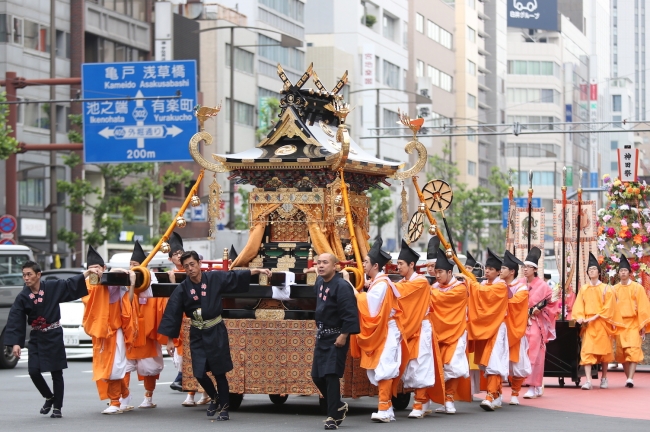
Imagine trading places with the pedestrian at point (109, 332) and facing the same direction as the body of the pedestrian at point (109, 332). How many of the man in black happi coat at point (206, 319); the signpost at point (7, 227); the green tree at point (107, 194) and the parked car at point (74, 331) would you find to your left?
1

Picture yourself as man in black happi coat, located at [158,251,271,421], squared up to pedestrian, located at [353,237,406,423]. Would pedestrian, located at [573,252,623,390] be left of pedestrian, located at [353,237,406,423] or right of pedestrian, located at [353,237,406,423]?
left

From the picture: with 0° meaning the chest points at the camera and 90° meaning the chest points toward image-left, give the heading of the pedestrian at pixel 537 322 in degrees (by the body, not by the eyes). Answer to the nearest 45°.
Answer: approximately 45°

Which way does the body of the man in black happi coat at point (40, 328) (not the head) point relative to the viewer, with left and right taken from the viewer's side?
facing the viewer and to the left of the viewer

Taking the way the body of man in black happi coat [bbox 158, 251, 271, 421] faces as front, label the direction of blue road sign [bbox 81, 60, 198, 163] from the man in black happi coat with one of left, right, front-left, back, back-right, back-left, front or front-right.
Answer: back-right

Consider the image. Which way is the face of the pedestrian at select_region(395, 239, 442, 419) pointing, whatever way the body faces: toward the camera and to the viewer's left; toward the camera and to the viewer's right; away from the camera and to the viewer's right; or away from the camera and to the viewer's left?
toward the camera and to the viewer's left

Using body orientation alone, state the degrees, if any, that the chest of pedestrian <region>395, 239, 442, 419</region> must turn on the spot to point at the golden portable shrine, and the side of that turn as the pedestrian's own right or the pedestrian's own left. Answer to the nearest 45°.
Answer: approximately 90° to the pedestrian's own right

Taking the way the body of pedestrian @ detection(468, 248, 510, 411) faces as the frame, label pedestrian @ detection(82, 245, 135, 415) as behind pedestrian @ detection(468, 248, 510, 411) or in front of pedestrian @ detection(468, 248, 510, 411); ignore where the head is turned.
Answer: in front

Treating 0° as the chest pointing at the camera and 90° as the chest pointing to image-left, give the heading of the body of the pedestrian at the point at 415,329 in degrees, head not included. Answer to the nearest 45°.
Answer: approximately 45°

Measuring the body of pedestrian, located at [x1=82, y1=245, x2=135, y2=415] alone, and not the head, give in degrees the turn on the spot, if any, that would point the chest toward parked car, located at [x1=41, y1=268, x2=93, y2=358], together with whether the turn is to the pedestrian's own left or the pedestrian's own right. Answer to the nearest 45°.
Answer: approximately 135° to the pedestrian's own right

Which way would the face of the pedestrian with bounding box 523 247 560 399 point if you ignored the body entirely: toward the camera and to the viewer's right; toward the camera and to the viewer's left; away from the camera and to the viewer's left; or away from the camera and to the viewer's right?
toward the camera and to the viewer's left

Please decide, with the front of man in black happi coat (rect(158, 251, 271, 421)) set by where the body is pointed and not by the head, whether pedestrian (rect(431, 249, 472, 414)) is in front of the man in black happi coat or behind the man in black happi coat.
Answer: behind
